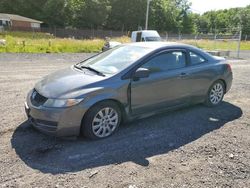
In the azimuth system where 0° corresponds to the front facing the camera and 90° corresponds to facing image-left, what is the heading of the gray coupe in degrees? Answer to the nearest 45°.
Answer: approximately 45°
